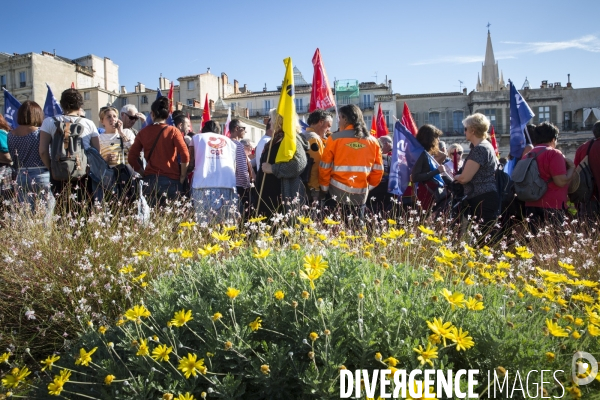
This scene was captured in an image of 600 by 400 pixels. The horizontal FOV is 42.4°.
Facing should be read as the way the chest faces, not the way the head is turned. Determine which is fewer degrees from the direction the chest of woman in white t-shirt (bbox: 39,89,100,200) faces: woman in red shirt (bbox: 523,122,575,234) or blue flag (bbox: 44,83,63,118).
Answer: the blue flag

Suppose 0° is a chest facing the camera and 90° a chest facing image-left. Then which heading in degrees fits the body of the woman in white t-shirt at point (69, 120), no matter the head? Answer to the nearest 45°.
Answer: approximately 180°

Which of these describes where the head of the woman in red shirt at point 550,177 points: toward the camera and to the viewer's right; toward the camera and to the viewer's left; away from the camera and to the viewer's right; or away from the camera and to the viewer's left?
away from the camera and to the viewer's right

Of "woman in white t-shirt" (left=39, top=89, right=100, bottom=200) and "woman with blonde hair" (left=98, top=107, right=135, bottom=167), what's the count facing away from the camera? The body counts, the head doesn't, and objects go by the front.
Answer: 1

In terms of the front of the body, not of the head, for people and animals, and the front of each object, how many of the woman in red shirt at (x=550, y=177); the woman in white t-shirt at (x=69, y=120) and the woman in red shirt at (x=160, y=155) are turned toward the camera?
0

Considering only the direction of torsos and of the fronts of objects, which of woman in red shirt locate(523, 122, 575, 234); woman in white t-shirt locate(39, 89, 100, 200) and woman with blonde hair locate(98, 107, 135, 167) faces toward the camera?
the woman with blonde hair

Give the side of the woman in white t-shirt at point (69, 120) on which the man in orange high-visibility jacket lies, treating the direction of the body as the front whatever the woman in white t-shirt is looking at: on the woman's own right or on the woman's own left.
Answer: on the woman's own right

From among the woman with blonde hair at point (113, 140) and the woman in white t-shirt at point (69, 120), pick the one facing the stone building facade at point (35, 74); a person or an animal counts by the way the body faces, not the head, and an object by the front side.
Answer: the woman in white t-shirt

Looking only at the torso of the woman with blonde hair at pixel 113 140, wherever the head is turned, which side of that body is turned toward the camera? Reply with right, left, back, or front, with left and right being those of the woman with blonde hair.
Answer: front

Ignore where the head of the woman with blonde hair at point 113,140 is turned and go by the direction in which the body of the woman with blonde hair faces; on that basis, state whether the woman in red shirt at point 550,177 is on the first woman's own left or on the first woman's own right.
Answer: on the first woman's own left

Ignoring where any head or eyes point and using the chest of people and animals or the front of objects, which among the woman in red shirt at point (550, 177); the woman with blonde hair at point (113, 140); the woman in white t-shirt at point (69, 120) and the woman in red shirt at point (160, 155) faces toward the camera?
the woman with blonde hair

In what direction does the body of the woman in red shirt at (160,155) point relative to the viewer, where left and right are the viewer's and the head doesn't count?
facing away from the viewer

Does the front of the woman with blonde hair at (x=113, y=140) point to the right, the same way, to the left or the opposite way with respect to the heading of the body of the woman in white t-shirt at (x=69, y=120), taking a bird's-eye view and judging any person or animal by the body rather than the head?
the opposite way

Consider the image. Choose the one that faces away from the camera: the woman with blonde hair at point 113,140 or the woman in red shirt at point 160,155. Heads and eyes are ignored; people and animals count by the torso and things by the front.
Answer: the woman in red shirt
